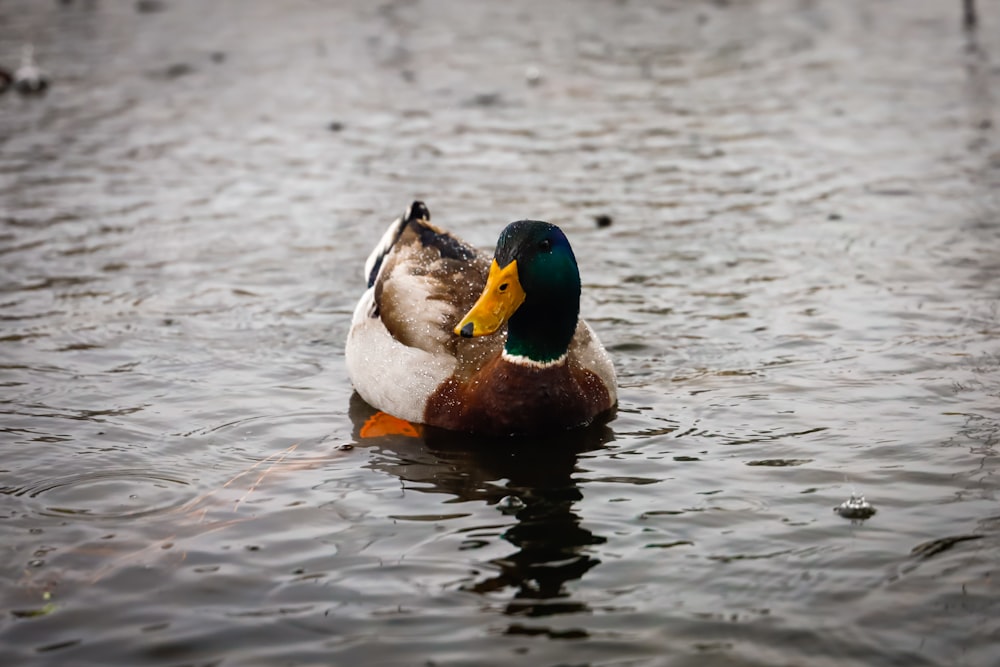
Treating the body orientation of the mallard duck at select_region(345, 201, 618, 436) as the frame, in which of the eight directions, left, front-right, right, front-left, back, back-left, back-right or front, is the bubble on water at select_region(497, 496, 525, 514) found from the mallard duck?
front-right

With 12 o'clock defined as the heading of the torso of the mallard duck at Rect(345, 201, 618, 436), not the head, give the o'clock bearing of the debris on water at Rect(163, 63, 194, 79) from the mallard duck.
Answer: The debris on water is roughly at 7 o'clock from the mallard duck.

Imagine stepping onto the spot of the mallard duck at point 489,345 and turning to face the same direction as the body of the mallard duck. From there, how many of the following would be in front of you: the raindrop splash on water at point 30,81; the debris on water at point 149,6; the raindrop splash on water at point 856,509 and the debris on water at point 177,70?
1

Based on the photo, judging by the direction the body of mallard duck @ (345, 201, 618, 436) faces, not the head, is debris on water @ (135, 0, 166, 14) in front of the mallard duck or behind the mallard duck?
behind

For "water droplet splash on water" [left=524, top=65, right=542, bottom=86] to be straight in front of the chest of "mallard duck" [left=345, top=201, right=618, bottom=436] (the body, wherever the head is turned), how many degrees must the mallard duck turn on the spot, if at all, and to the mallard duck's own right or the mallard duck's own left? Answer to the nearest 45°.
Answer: approximately 135° to the mallard duck's own left

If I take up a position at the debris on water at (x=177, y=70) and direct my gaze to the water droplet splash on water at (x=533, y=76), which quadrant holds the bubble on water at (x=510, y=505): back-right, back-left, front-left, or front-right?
front-right

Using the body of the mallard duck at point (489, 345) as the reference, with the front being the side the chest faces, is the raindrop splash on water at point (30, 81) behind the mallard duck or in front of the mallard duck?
behind

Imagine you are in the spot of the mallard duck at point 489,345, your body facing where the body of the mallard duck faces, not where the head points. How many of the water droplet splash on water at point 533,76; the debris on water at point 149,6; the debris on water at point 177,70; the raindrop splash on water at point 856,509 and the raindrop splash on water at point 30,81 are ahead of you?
1

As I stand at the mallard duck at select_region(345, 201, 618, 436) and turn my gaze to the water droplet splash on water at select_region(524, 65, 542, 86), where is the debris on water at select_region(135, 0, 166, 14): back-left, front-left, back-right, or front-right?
front-left

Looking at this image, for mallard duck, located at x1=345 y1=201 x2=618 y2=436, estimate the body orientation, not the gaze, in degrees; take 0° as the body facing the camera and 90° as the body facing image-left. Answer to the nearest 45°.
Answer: approximately 315°

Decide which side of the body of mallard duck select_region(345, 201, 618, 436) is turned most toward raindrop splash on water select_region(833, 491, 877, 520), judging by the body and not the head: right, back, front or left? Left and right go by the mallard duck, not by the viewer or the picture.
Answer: front
